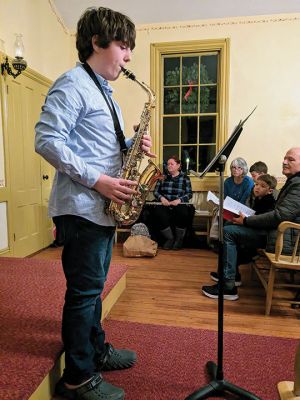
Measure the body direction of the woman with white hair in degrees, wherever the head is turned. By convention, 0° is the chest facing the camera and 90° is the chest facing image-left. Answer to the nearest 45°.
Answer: approximately 45°

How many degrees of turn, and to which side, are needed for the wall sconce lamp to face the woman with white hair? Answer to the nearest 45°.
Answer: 0° — it already faces them

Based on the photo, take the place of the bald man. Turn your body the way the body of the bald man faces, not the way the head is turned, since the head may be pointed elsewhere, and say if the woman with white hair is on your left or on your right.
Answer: on your right

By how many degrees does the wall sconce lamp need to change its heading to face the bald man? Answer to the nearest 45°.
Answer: approximately 45° to its right

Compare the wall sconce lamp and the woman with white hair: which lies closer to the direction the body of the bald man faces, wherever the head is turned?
the wall sconce lamp

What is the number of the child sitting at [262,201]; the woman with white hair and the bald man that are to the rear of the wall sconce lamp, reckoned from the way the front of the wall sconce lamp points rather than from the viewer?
0

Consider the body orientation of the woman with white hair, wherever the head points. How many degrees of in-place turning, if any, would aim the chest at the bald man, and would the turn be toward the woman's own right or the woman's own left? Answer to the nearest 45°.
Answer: approximately 45° to the woman's own left

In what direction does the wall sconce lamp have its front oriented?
to the viewer's right

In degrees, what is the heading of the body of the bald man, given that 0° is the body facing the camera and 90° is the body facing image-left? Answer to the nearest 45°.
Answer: approximately 90°

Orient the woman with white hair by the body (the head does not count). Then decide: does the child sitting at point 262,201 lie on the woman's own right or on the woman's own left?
on the woman's own left

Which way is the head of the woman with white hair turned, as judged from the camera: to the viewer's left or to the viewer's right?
to the viewer's left

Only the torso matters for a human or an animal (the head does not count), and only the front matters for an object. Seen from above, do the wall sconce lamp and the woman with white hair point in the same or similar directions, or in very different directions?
very different directions

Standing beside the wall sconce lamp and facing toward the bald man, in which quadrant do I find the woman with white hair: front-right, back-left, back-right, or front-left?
front-left
